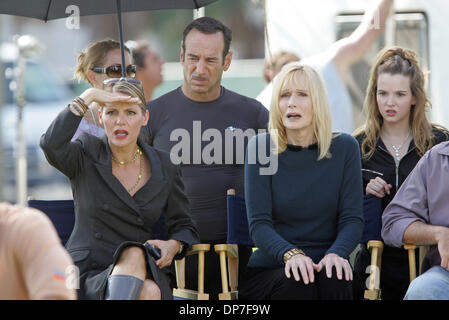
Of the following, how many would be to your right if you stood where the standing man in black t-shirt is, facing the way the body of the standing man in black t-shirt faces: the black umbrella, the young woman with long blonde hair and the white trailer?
1

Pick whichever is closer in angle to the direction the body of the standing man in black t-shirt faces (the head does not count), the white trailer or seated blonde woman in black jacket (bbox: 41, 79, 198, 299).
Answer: the seated blonde woman in black jacket

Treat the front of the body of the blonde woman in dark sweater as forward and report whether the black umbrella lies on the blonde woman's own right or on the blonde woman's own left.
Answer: on the blonde woman's own right

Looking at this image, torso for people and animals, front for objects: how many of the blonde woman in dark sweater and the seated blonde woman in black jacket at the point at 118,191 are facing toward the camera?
2

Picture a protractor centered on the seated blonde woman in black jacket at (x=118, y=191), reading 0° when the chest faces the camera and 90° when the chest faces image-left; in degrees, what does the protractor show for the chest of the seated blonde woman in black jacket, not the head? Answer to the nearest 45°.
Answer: approximately 0°

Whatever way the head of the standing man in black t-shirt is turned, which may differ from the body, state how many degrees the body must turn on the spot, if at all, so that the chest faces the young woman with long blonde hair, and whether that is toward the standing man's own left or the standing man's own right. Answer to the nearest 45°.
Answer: approximately 90° to the standing man's own left

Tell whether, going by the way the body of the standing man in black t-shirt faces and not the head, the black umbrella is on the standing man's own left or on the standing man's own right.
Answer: on the standing man's own right

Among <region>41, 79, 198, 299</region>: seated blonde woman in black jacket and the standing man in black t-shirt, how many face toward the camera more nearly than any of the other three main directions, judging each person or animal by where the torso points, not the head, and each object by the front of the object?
2

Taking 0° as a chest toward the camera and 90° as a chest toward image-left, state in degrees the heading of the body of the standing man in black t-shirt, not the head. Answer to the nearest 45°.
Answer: approximately 0°
